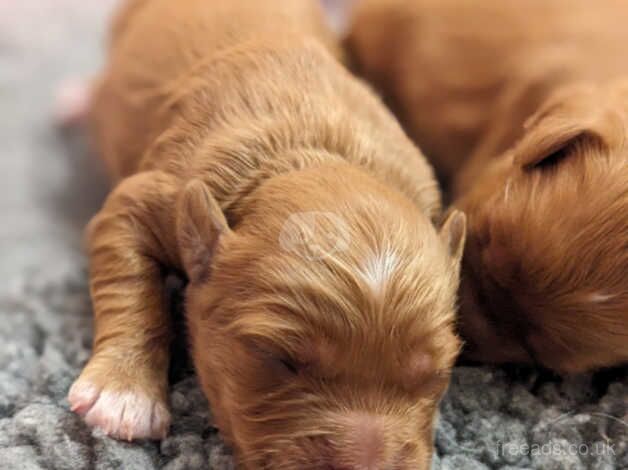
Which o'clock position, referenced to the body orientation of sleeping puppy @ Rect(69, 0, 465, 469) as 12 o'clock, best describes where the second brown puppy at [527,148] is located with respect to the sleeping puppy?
The second brown puppy is roughly at 8 o'clock from the sleeping puppy.

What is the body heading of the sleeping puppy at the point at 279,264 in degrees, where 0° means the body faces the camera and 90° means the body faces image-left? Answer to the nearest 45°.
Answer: approximately 0°
